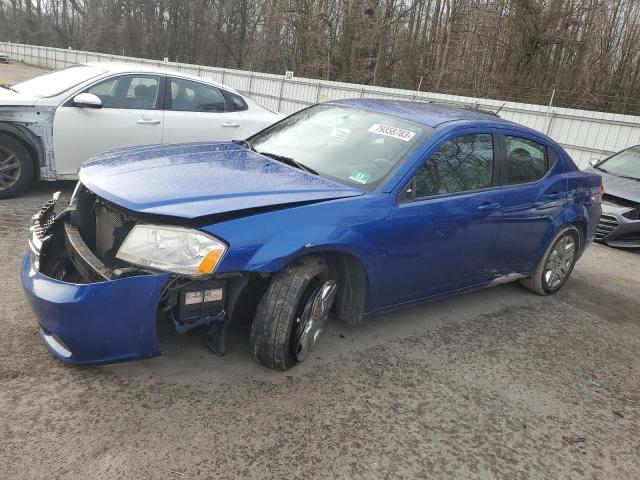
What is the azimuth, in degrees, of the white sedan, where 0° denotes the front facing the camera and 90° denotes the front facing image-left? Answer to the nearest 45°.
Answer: approximately 90°

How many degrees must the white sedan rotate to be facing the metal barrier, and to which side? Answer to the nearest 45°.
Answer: approximately 135° to its right

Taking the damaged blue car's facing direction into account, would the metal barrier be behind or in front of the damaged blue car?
behind

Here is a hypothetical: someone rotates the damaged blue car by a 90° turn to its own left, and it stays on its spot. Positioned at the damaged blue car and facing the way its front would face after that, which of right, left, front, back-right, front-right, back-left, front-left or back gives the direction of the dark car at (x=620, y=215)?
left

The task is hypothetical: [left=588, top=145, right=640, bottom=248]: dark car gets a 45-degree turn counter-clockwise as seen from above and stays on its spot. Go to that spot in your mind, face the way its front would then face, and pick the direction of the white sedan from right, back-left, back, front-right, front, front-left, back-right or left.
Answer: front-right

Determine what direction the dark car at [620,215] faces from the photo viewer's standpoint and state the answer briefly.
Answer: facing the viewer and to the left of the viewer
